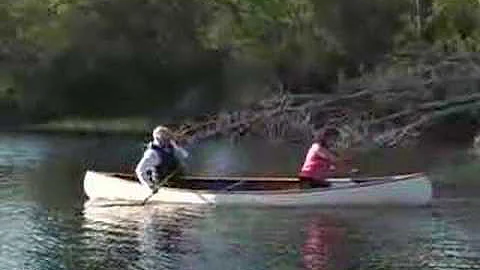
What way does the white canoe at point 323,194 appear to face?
to the viewer's right
